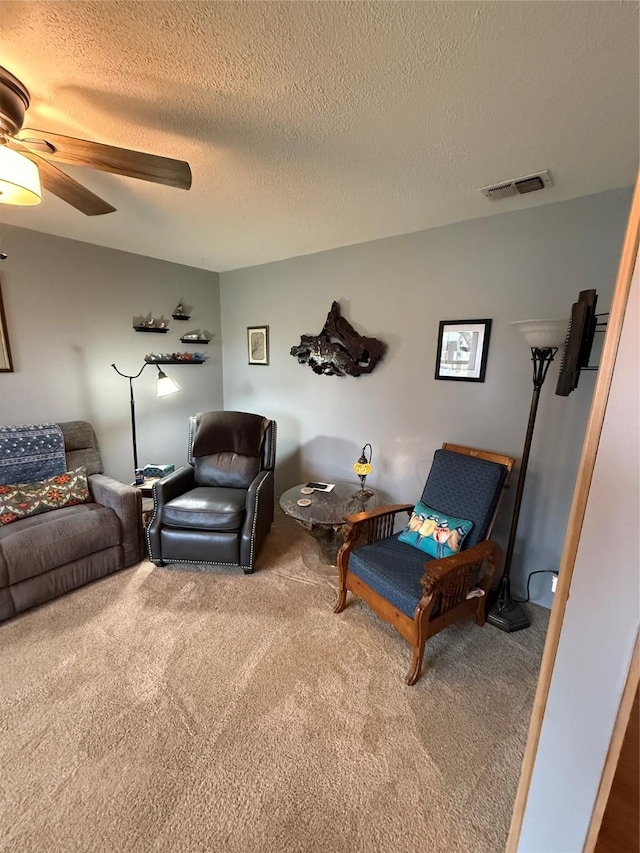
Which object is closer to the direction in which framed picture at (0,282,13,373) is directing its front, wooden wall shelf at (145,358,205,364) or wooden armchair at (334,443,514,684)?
the wooden armchair

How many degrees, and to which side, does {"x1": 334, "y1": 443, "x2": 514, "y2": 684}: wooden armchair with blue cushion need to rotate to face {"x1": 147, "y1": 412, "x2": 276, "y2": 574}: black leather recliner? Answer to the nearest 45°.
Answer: approximately 45° to its right

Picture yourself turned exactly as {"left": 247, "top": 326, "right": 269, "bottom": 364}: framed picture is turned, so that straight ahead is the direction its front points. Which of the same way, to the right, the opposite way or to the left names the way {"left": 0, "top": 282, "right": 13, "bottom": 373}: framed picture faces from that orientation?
to the left

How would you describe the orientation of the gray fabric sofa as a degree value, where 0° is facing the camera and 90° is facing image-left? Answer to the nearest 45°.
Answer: approximately 315°

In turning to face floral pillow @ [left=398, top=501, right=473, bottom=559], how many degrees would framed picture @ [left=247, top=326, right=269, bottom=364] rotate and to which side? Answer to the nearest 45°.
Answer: approximately 90° to its left

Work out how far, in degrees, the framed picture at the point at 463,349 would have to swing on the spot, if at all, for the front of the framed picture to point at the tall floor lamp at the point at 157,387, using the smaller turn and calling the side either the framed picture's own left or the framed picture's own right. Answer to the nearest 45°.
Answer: approximately 45° to the framed picture's own right

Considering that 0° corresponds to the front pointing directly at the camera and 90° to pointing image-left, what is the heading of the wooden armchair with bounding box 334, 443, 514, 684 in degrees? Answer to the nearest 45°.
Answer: approximately 45°
